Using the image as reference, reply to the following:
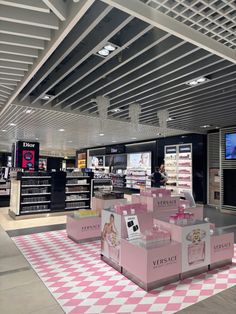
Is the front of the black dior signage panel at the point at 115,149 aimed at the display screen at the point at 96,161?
no

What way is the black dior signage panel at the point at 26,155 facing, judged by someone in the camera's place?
facing the viewer

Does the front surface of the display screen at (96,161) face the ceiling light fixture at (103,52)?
yes

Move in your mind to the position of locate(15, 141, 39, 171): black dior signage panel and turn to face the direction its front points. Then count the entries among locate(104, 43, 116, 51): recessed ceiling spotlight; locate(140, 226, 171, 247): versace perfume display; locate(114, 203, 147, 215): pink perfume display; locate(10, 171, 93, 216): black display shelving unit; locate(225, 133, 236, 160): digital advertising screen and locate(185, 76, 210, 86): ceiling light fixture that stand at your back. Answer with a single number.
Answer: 0

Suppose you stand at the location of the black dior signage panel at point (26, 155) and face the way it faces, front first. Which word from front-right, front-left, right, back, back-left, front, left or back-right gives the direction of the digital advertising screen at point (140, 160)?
left

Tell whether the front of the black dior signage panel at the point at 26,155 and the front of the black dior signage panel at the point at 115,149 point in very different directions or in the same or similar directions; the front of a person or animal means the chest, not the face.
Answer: same or similar directions

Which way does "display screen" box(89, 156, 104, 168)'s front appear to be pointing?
toward the camera

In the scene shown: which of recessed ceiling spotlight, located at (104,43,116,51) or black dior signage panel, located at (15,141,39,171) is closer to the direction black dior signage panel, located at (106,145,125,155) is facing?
the recessed ceiling spotlight

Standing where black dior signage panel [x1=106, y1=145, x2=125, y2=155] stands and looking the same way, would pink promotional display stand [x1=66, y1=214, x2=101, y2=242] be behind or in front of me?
in front

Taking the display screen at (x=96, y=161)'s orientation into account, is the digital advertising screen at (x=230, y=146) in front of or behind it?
in front

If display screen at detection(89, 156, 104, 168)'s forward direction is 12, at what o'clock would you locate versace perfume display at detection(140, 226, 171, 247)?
The versace perfume display is roughly at 12 o'clock from the display screen.

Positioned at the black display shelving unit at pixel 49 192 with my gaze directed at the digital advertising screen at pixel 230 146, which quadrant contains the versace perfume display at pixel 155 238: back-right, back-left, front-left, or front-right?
front-right

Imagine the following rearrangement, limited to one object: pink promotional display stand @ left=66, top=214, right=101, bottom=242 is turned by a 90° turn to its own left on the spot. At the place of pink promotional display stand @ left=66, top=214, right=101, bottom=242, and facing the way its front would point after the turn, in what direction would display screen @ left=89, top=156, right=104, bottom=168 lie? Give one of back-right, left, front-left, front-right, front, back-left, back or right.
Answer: front-left

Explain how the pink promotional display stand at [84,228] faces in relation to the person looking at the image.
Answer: facing the viewer and to the right of the viewer

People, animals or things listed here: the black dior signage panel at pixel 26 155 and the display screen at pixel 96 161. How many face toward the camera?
2

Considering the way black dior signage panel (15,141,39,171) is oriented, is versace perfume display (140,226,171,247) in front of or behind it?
in front

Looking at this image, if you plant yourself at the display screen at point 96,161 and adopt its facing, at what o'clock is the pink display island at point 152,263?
The pink display island is roughly at 12 o'clock from the display screen.
